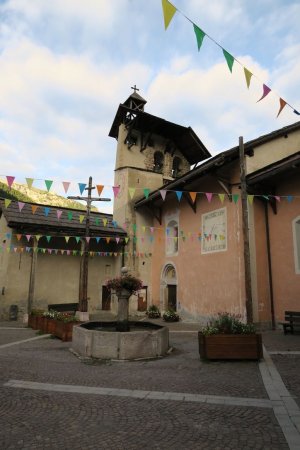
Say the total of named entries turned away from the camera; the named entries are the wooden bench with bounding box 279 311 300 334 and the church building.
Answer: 0

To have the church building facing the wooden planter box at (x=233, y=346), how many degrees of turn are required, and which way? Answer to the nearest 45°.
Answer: approximately 45° to its left

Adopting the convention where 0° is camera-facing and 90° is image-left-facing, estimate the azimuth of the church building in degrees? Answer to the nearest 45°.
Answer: approximately 45°

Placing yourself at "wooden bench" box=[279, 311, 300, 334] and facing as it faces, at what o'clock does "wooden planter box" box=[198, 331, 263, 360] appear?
The wooden planter box is roughly at 11 o'clock from the wooden bench.

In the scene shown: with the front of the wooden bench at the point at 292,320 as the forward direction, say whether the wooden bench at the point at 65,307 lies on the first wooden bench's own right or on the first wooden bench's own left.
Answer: on the first wooden bench's own right

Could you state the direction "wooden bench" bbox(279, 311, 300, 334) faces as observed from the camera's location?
facing the viewer and to the left of the viewer

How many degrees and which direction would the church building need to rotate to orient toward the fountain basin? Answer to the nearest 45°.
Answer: approximately 45° to its left
